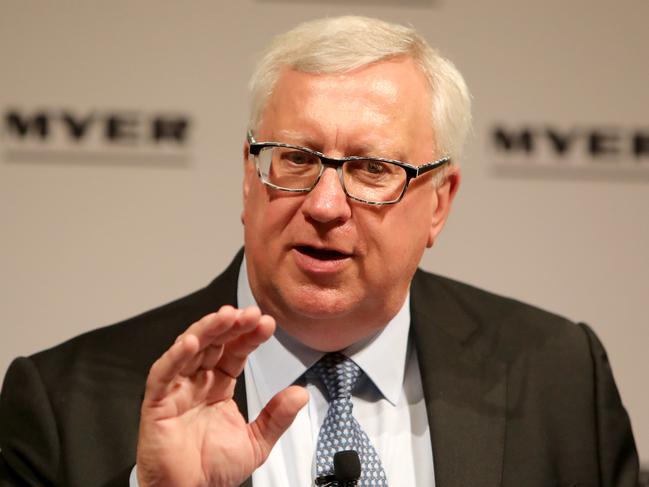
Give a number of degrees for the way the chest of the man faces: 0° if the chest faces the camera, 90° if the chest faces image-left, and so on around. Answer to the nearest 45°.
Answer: approximately 0°
